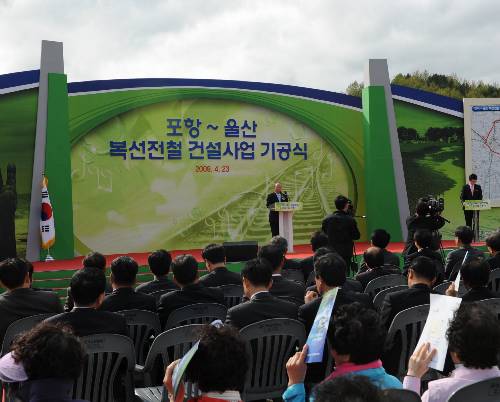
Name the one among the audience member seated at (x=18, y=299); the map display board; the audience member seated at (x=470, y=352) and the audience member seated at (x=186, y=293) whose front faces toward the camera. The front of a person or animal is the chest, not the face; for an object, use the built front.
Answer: the map display board

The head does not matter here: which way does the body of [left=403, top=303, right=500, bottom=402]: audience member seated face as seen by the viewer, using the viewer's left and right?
facing away from the viewer and to the left of the viewer

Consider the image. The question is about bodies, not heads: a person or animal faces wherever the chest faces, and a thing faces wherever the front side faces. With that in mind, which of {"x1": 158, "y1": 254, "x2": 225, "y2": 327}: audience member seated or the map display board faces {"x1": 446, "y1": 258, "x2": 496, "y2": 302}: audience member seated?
the map display board

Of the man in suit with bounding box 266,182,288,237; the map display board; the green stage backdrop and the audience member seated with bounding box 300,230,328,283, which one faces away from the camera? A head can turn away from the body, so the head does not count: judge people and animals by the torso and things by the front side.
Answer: the audience member seated

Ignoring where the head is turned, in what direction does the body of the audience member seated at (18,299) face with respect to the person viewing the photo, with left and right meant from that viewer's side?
facing away from the viewer

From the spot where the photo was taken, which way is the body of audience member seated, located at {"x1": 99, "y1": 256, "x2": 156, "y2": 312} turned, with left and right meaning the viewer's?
facing away from the viewer

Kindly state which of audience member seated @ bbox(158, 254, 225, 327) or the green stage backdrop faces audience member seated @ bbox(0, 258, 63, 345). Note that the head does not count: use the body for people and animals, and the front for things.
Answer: the green stage backdrop

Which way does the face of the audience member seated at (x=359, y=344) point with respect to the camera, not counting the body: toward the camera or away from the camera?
away from the camera

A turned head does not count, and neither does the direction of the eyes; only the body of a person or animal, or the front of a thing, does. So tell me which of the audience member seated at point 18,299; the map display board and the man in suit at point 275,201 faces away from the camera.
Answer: the audience member seated

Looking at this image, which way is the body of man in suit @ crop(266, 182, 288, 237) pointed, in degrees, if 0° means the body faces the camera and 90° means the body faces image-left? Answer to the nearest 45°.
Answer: approximately 315°

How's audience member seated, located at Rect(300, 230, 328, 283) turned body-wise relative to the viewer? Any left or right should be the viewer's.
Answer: facing away from the viewer

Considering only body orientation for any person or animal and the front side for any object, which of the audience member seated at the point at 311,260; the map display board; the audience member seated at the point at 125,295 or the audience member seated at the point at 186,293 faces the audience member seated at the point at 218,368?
the map display board

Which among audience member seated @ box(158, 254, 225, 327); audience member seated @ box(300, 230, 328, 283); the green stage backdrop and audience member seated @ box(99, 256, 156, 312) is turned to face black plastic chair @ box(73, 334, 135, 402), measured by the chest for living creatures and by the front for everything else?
the green stage backdrop

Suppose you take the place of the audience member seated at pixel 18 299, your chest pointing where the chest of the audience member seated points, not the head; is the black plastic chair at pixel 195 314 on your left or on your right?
on your right

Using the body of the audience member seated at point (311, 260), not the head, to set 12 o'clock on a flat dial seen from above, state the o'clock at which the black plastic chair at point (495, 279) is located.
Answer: The black plastic chair is roughly at 4 o'clock from the audience member seated.

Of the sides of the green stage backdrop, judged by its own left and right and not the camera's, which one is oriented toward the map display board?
left
